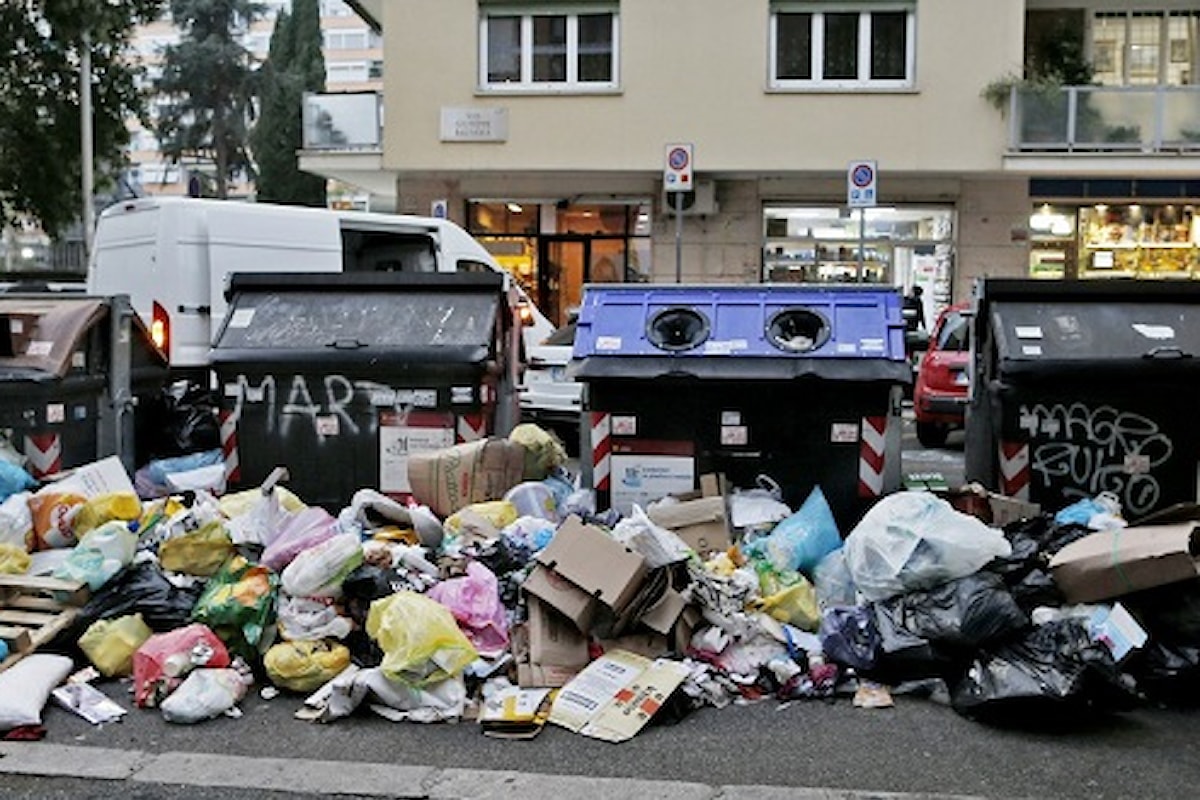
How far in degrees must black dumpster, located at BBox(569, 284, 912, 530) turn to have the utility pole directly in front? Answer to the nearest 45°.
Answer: approximately 135° to its right

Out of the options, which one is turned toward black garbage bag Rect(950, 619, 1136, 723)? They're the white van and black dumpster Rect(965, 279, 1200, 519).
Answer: the black dumpster

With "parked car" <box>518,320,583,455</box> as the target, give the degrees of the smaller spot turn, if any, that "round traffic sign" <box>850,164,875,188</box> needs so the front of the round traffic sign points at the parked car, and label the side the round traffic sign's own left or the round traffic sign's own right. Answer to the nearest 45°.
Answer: approximately 45° to the round traffic sign's own right

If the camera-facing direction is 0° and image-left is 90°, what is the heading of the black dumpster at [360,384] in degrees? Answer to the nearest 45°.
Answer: approximately 0°

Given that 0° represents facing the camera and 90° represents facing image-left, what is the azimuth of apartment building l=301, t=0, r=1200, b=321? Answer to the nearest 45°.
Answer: approximately 0°

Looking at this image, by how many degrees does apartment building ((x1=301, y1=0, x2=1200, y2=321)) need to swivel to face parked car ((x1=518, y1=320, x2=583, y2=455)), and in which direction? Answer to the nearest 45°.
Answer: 0° — it already faces it

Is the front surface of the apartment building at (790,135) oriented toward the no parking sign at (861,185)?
yes

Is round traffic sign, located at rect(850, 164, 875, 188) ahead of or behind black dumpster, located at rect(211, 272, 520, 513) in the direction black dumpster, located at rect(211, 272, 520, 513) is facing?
behind

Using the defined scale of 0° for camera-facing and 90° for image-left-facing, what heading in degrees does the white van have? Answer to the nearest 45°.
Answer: approximately 225°
